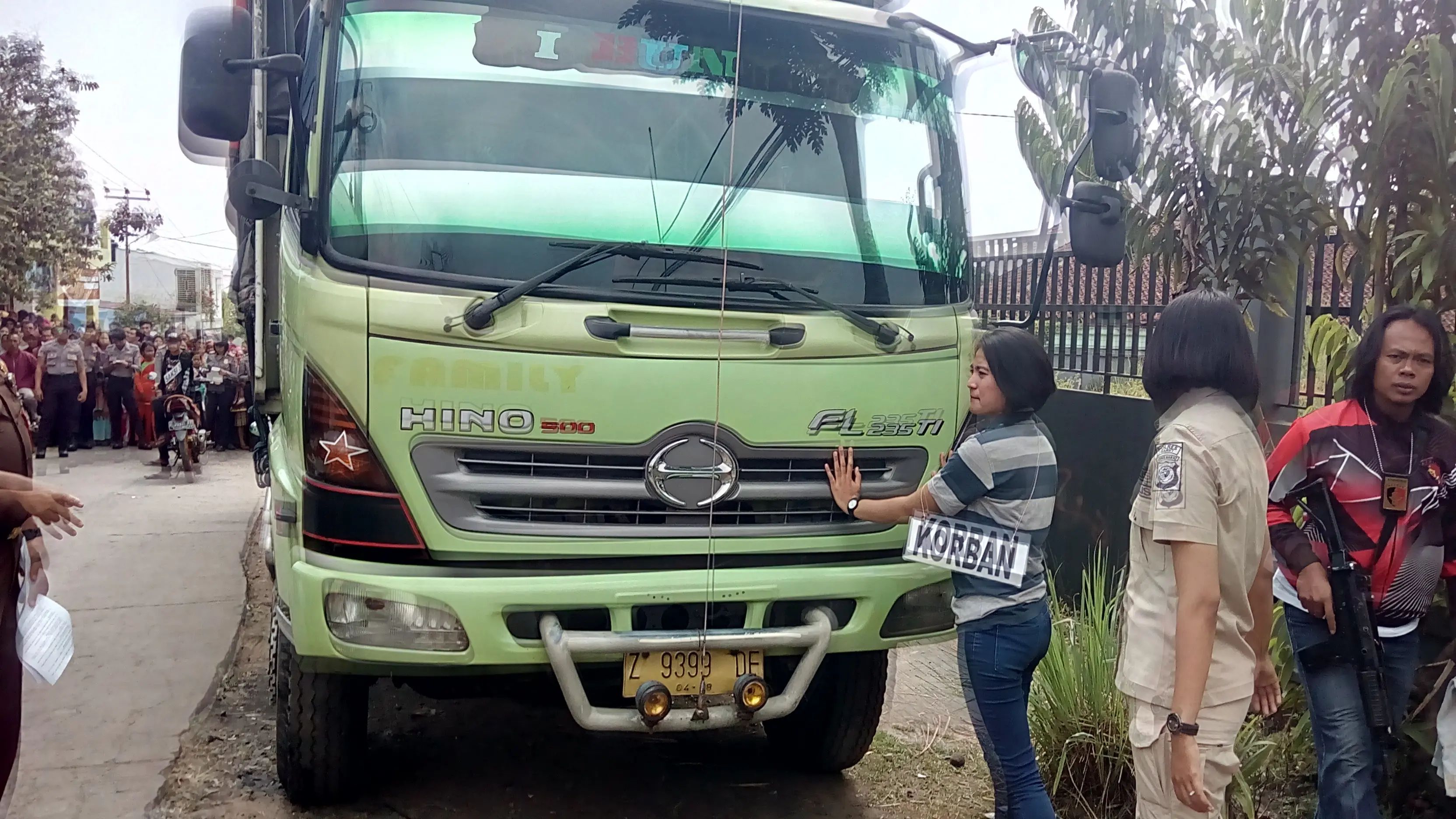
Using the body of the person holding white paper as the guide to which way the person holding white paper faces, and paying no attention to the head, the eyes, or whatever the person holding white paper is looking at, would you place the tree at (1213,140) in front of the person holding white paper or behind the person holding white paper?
in front

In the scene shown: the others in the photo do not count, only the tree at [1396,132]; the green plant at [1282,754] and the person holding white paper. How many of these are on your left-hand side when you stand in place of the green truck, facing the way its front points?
2

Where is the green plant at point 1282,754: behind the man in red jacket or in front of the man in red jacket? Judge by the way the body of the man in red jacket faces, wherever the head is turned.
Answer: behind

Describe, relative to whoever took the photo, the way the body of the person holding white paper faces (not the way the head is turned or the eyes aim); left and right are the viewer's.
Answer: facing to the right of the viewer

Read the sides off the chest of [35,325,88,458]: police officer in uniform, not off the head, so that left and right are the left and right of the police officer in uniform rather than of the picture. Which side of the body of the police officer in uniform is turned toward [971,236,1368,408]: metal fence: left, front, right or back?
front

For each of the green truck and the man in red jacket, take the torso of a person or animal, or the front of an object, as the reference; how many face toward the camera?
2

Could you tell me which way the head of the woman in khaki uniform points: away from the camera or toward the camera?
away from the camera

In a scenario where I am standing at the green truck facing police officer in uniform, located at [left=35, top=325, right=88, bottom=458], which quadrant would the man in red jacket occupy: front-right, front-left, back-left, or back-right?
back-right

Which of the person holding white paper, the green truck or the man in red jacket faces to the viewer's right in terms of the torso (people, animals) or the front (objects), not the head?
the person holding white paper
